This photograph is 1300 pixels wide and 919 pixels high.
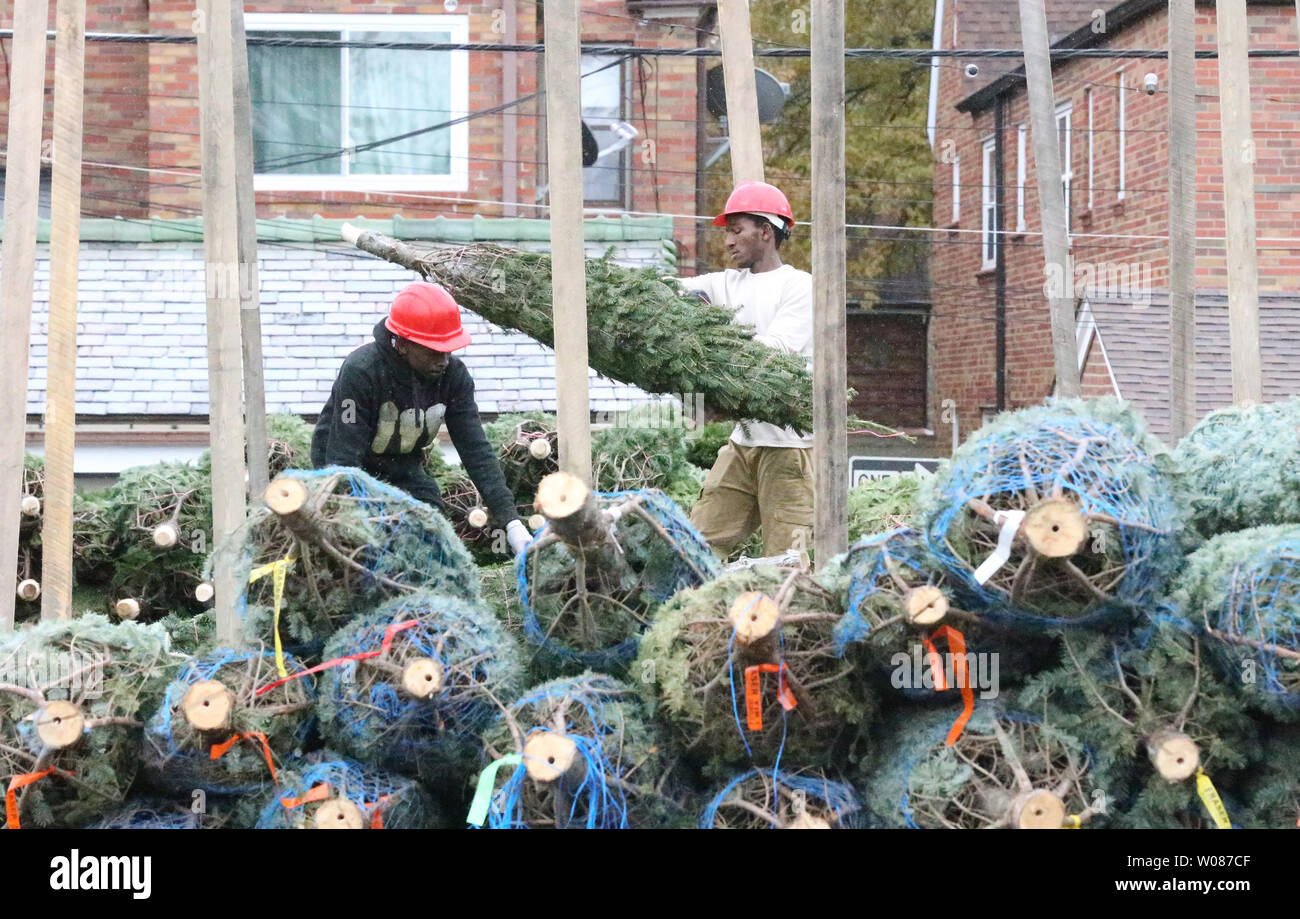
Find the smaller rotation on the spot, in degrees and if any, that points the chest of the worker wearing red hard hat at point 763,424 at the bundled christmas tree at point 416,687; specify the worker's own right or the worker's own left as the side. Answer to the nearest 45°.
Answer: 0° — they already face it

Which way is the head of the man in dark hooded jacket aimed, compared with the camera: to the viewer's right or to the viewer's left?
to the viewer's right

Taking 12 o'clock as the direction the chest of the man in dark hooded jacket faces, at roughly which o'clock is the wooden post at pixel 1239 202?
The wooden post is roughly at 11 o'clock from the man in dark hooded jacket.

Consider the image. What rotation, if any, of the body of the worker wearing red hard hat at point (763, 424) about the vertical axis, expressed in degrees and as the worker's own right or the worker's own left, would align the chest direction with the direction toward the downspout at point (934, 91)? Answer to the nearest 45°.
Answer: approximately 135° to the worker's own right

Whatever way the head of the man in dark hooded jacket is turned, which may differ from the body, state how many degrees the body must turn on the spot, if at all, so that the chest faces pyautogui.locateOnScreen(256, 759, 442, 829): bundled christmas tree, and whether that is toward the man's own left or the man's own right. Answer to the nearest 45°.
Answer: approximately 45° to the man's own right

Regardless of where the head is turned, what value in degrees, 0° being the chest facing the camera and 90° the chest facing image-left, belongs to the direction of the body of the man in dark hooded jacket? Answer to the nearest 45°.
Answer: approximately 315°

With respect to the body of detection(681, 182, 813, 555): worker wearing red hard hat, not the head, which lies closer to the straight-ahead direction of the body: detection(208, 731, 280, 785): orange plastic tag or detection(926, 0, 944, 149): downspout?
the orange plastic tag

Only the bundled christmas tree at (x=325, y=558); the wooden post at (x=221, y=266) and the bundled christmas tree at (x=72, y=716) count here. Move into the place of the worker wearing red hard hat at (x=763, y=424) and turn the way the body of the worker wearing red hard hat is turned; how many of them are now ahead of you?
3

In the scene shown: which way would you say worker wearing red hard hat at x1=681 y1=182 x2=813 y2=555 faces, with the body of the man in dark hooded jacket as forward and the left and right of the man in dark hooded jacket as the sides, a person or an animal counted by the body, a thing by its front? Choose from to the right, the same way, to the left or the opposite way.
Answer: to the right

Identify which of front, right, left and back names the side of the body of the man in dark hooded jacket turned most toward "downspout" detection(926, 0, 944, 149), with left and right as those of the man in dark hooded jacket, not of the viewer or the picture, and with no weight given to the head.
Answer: left

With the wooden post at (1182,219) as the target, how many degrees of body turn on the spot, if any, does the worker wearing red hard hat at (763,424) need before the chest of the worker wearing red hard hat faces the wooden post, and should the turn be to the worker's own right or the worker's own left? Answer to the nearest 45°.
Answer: approximately 135° to the worker's own left

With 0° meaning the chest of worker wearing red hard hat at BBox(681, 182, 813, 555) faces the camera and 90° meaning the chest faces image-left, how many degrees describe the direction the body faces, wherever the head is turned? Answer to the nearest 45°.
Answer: approximately 45°
